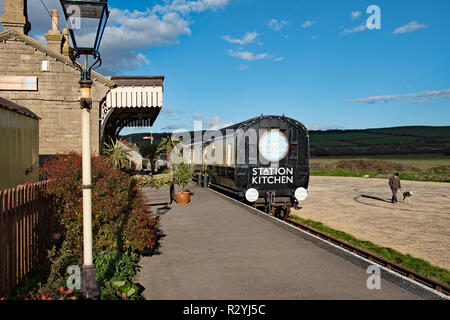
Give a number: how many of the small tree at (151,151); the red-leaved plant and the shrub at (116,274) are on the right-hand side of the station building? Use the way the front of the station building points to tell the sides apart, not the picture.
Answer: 2

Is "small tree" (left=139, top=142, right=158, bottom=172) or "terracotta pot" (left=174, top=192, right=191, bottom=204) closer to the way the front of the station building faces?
the terracotta pot

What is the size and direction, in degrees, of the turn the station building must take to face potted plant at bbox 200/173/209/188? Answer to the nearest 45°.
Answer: approximately 45° to its left

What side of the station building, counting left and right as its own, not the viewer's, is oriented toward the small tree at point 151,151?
left

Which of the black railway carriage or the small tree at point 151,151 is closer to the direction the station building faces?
the black railway carriage

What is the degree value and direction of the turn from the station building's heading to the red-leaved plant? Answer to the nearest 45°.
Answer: approximately 90° to its right

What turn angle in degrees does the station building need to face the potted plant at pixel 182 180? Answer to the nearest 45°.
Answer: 0° — it already faces it

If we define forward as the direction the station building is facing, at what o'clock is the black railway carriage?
The black railway carriage is roughly at 1 o'clock from the station building.

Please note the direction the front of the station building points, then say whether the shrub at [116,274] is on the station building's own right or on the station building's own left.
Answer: on the station building's own right

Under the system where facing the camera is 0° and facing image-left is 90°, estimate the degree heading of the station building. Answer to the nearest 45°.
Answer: approximately 270°

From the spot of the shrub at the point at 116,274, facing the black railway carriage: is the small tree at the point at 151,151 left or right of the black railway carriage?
left

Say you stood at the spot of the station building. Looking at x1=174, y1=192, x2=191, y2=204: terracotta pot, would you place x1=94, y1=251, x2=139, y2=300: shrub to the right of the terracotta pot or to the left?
right
